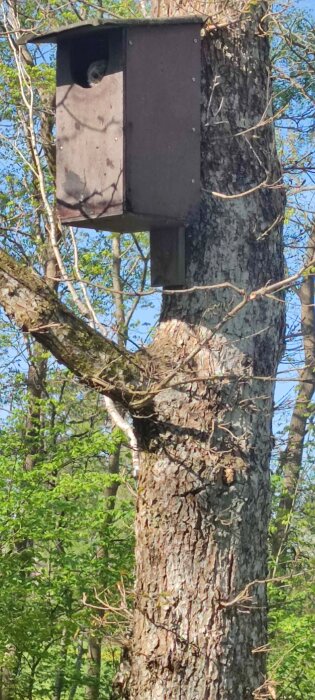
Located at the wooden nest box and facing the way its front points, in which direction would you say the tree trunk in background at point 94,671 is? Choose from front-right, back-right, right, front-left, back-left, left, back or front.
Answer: back-right

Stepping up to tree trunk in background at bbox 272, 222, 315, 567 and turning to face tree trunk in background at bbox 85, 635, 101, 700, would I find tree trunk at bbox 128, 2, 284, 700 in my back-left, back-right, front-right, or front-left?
front-left

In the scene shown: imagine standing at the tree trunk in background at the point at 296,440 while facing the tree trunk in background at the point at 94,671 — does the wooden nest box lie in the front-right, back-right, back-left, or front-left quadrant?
front-left

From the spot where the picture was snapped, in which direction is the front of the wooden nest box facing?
facing the viewer and to the left of the viewer

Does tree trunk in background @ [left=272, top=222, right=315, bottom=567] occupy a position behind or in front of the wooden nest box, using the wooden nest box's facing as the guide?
behind
